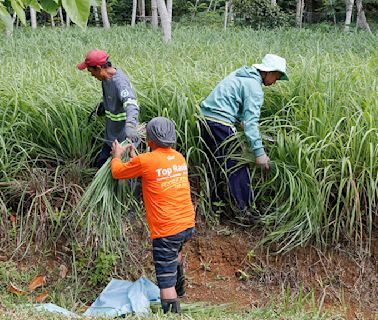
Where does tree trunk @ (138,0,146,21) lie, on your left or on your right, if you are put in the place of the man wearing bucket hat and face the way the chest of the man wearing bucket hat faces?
on your left

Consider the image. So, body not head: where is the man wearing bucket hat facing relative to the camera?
to the viewer's right

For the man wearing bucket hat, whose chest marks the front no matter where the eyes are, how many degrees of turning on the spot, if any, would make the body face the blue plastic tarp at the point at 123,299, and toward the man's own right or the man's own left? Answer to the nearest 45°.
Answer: approximately 135° to the man's own right

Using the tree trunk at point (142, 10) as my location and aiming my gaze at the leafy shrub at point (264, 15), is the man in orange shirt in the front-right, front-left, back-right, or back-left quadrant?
front-right

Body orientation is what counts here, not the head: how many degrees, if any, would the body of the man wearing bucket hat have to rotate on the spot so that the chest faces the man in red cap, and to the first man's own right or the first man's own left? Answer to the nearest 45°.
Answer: approximately 180°

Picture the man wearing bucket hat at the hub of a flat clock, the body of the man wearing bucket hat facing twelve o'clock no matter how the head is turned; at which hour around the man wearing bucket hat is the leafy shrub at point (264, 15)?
The leafy shrub is roughly at 9 o'clock from the man wearing bucket hat.

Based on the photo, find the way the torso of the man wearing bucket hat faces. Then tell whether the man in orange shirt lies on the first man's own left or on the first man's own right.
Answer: on the first man's own right

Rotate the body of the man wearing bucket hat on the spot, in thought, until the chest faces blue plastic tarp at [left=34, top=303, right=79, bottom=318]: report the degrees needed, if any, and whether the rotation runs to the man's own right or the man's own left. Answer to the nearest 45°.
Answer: approximately 135° to the man's own right
